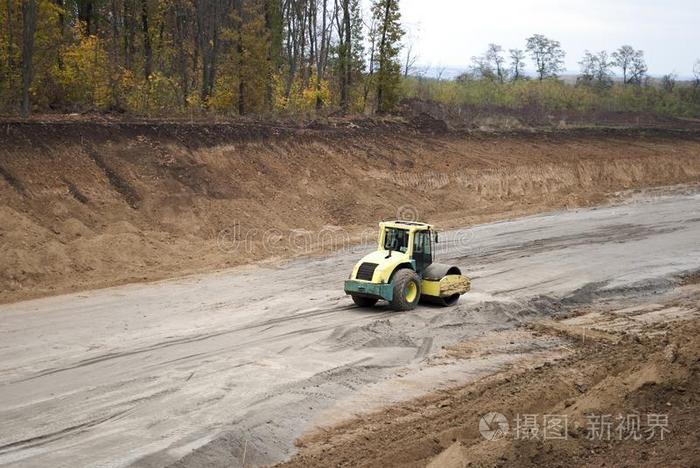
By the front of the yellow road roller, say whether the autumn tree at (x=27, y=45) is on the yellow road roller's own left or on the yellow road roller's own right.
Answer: on the yellow road roller's own left

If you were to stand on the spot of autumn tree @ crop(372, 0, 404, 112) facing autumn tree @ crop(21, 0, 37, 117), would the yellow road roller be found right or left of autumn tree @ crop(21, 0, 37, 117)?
left

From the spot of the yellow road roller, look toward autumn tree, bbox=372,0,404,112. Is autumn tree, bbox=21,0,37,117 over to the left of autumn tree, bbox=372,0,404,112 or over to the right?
left

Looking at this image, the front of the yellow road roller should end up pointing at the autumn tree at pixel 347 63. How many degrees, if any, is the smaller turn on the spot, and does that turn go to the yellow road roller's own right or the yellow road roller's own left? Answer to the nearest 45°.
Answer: approximately 45° to the yellow road roller's own left

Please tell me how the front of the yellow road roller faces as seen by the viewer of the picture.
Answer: facing away from the viewer and to the right of the viewer

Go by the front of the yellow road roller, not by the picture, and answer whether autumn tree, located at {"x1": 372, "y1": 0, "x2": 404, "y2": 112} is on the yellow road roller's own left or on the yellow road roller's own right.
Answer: on the yellow road roller's own left
